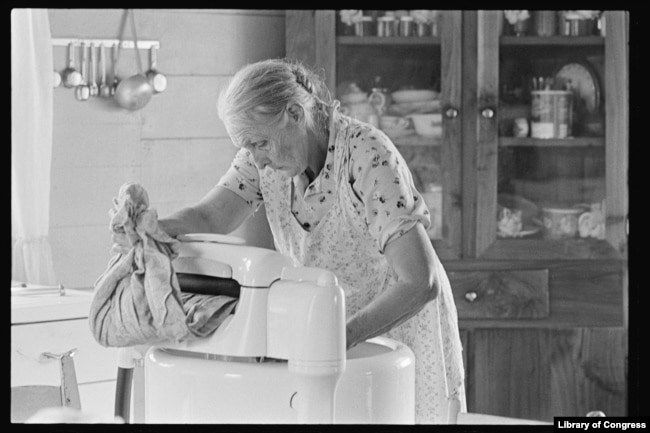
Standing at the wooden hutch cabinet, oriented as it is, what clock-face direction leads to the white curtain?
The white curtain is roughly at 2 o'clock from the wooden hutch cabinet.

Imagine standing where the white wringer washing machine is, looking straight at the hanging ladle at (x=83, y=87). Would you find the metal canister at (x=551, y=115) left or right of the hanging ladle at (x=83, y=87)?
right

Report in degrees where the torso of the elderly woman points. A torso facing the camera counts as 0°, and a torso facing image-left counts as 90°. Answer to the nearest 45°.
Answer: approximately 45°

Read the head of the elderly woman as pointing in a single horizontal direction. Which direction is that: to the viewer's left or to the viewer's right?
to the viewer's left

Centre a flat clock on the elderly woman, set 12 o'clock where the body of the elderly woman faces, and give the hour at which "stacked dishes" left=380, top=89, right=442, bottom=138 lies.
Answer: The stacked dishes is roughly at 5 o'clock from the elderly woman.

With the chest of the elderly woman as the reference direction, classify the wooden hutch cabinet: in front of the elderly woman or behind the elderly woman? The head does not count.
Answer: behind

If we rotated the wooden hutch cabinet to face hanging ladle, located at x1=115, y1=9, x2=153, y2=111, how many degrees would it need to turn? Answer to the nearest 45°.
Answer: approximately 90° to its right

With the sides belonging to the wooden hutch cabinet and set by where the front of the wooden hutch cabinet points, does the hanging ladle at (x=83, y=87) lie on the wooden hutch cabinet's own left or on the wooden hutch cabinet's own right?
on the wooden hutch cabinet's own right

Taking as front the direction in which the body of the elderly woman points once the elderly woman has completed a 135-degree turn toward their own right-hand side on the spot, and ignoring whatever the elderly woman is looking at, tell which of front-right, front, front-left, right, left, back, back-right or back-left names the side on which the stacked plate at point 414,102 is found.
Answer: front

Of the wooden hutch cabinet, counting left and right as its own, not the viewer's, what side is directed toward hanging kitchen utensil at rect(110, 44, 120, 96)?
right
